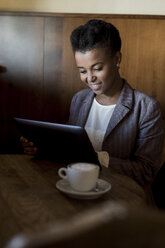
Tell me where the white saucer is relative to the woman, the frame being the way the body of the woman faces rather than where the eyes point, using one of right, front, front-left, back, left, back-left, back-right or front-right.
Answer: front-left

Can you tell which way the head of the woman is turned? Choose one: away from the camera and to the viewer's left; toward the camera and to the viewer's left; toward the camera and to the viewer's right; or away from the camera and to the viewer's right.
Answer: toward the camera and to the viewer's left

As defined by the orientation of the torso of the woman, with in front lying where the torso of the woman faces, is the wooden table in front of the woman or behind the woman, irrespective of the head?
in front

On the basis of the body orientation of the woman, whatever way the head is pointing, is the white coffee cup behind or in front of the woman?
in front

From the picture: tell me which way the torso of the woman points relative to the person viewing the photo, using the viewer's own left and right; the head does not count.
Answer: facing the viewer and to the left of the viewer
